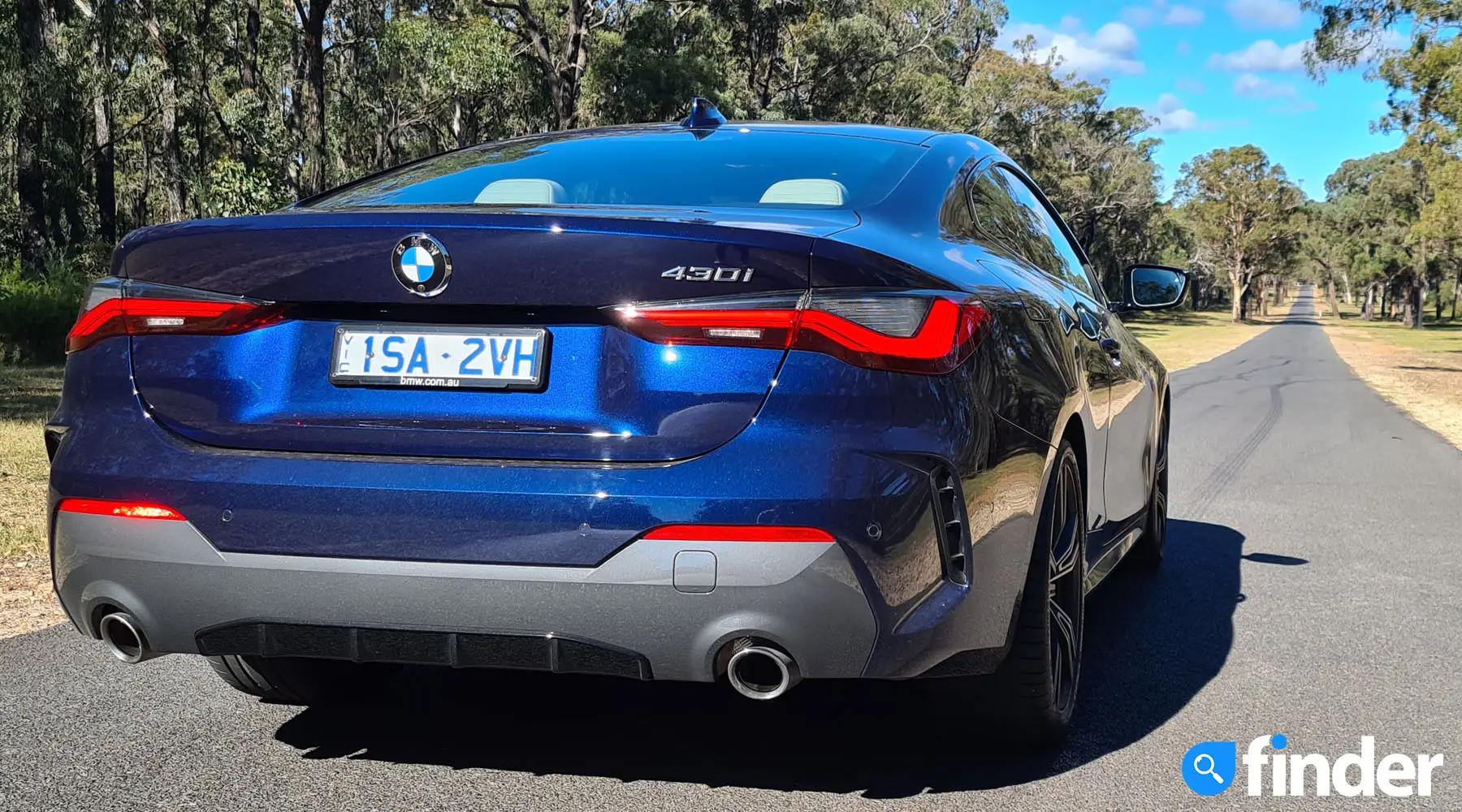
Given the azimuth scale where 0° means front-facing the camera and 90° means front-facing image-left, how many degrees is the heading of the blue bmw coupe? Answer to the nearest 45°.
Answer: approximately 225°
